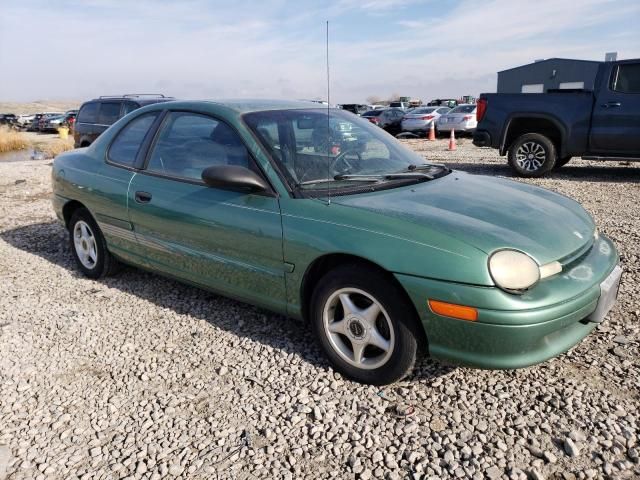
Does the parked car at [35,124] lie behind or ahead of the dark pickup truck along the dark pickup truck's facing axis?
behind

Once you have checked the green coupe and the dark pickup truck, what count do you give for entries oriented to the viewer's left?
0

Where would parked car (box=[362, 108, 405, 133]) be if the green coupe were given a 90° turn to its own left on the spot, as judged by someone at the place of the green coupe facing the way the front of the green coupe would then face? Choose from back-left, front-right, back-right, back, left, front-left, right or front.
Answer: front-left

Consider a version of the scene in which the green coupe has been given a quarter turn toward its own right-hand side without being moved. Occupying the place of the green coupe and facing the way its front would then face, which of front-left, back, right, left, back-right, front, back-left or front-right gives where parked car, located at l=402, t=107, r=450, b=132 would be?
back-right

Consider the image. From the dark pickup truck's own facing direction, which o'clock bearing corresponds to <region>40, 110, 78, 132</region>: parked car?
The parked car is roughly at 7 o'clock from the dark pickup truck.

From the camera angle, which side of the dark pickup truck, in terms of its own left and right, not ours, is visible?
right

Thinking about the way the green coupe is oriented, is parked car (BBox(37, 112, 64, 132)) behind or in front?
behind

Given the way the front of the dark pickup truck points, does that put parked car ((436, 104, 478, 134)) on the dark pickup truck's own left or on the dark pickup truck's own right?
on the dark pickup truck's own left

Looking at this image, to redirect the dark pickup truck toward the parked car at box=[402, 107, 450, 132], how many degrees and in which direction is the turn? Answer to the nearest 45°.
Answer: approximately 135° to its left

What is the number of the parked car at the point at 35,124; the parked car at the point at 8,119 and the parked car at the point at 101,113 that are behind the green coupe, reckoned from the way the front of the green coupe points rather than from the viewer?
3

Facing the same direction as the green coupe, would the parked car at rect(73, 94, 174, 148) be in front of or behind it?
behind

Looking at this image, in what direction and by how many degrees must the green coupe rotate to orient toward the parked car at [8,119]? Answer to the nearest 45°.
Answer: approximately 180°

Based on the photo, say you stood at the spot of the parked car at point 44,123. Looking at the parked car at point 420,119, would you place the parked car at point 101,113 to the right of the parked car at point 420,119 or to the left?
right

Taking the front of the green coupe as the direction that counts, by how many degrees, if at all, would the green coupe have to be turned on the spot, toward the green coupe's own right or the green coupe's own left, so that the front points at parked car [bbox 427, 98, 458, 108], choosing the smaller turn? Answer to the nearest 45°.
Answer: approximately 135° to the green coupe's own left
